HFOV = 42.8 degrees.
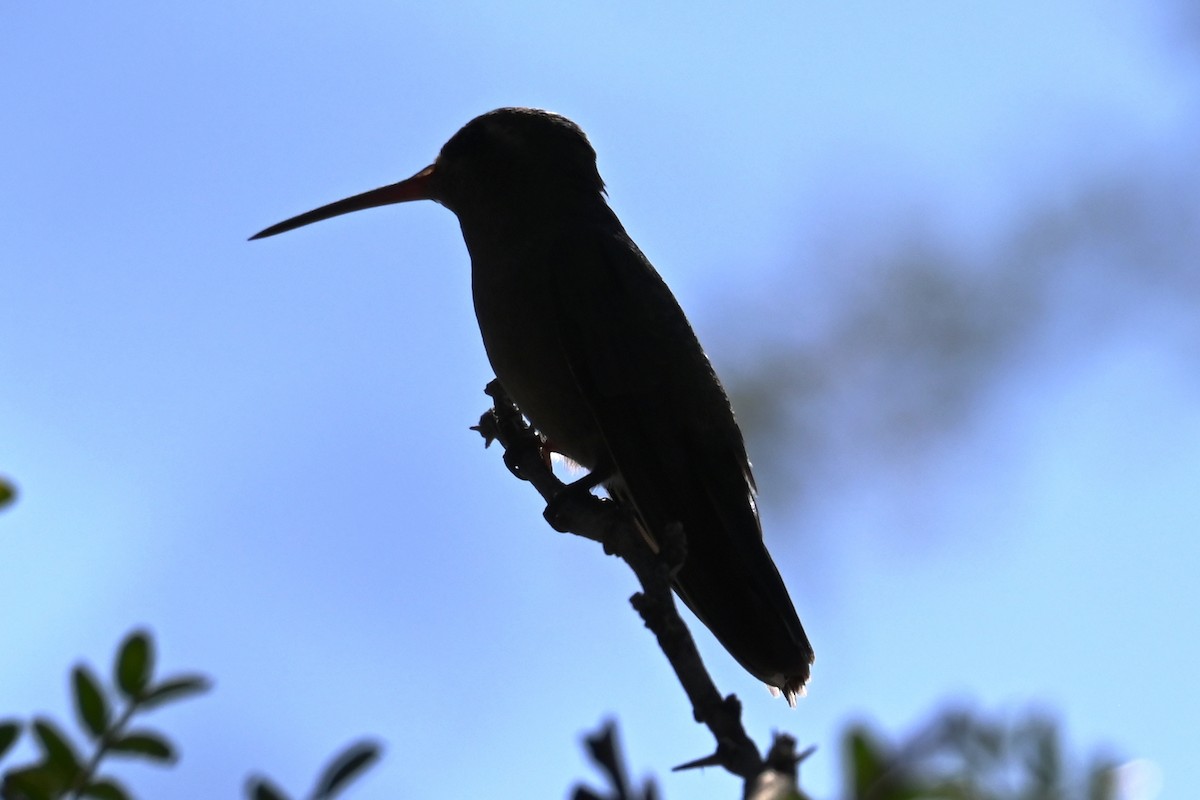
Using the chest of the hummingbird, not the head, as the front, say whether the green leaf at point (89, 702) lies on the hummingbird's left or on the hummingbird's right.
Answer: on the hummingbird's left

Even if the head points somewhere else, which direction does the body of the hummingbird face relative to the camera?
to the viewer's left

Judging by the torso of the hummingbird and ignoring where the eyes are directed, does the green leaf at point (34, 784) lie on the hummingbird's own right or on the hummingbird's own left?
on the hummingbird's own left
